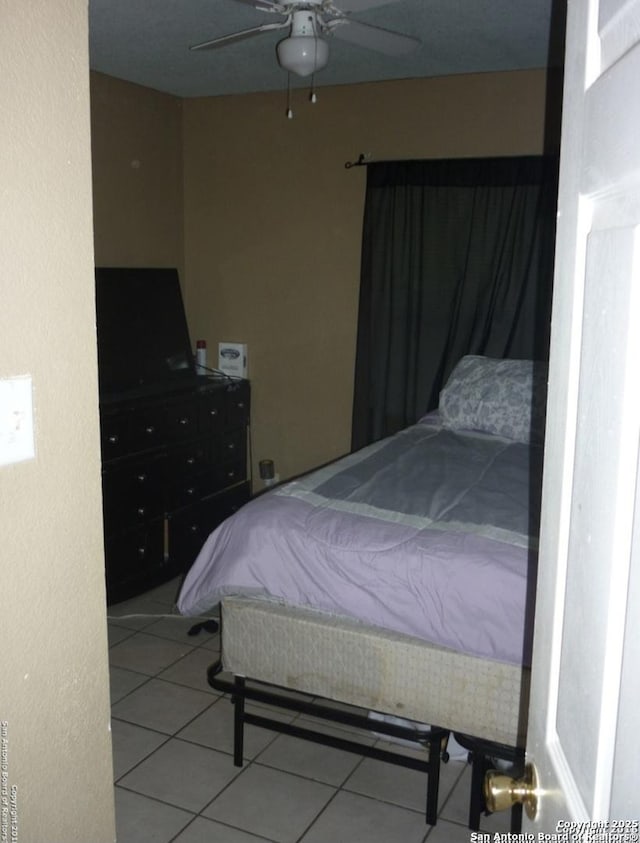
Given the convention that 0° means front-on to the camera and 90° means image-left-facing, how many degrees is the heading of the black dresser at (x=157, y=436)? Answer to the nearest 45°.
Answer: approximately 315°

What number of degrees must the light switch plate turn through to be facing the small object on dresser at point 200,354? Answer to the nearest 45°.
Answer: approximately 135° to its left

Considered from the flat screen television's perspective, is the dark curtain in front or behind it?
in front

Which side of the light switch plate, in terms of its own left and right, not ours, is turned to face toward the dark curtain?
left

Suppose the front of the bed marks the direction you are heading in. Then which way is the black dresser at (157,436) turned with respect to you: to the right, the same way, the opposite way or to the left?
to the left

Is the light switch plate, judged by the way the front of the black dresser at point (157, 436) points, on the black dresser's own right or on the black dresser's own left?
on the black dresser's own right

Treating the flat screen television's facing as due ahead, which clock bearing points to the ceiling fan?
The ceiling fan is roughly at 1 o'clock from the flat screen television.

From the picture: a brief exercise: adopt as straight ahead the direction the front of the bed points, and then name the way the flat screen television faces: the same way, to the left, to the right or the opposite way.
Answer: to the left

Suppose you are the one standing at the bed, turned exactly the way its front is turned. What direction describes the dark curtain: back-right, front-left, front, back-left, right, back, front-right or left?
back-right

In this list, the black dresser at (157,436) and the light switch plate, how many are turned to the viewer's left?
0

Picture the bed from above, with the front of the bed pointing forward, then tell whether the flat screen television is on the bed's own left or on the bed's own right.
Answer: on the bed's own right

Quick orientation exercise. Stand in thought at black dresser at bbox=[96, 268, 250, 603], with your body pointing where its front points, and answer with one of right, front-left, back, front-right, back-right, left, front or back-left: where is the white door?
front-right

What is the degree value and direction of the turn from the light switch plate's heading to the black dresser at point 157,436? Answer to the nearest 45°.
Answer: approximately 135° to its left

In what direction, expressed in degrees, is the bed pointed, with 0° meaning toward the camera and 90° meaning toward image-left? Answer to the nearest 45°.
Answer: approximately 45°
